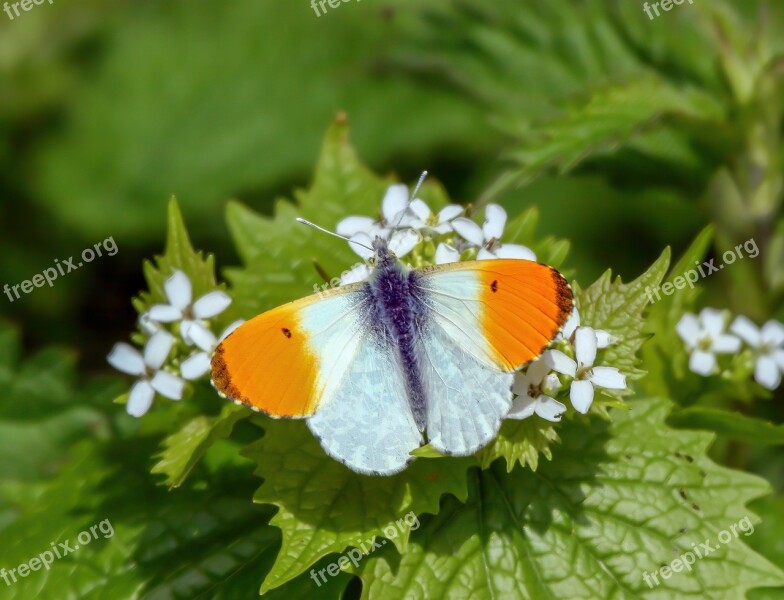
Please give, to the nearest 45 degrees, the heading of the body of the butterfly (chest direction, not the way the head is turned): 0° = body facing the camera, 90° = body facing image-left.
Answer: approximately 180°

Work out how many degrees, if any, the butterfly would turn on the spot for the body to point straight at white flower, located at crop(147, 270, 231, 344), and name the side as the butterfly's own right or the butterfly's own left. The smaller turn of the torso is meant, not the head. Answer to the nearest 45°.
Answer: approximately 45° to the butterfly's own left

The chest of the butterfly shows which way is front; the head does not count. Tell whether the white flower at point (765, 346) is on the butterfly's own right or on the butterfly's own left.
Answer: on the butterfly's own right

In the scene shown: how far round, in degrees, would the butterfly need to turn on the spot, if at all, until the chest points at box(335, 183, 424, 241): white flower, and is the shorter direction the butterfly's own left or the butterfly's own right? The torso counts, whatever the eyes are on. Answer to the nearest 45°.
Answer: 0° — it already faces it
